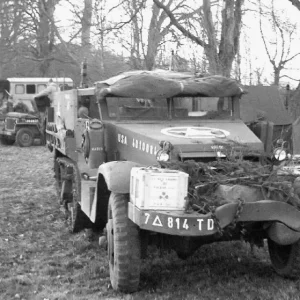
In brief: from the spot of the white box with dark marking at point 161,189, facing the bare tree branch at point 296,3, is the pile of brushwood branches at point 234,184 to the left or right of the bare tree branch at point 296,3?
right

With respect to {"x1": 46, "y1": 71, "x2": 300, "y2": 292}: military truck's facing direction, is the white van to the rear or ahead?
to the rear

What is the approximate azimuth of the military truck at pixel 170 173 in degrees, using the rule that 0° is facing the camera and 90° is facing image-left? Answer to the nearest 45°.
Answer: approximately 315°

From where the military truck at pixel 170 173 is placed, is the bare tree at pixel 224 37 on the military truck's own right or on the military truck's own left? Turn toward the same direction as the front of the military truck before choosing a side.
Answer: on the military truck's own left

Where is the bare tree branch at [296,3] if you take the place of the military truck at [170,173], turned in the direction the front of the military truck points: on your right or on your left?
on your left
